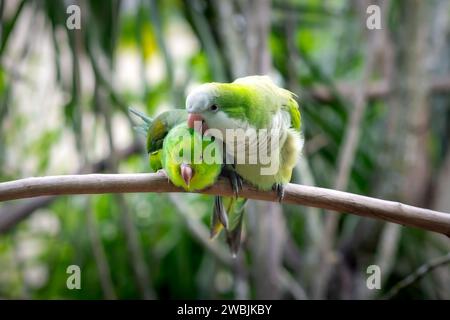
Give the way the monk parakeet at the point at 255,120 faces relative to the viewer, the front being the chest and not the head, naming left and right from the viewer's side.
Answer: facing the viewer and to the left of the viewer

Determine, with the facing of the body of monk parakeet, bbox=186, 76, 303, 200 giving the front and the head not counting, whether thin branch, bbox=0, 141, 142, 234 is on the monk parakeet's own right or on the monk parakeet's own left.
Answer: on the monk parakeet's own right

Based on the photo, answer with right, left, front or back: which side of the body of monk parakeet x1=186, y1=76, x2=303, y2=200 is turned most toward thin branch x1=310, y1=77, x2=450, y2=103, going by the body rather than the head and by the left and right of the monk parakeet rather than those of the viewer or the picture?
back
